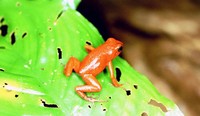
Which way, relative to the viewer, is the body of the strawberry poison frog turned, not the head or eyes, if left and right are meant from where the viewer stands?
facing away from the viewer and to the right of the viewer
